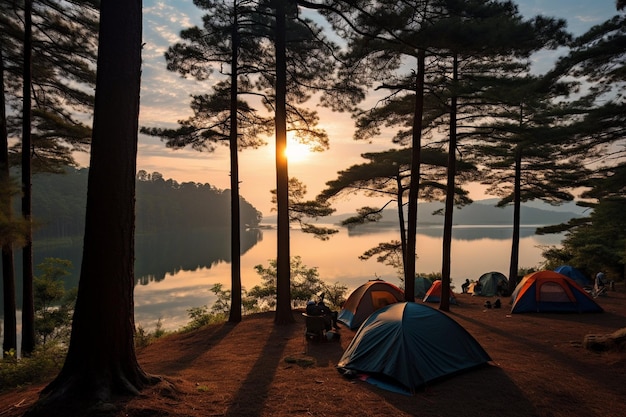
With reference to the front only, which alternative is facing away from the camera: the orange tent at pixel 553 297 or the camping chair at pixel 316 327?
the camping chair

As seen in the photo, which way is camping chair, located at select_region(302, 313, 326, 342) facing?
away from the camera

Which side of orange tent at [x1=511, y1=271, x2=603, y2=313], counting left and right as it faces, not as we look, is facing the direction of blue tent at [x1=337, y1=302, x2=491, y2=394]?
front

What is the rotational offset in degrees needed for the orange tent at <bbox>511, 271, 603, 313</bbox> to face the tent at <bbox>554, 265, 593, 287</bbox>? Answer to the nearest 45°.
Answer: approximately 180°

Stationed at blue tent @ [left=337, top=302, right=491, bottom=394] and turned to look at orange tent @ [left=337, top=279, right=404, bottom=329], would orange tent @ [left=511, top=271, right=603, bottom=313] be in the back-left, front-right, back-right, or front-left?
front-right

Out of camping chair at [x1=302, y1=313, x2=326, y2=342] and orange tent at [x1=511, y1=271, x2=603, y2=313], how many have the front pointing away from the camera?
1

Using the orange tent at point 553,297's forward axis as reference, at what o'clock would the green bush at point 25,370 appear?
The green bush is roughly at 1 o'clock from the orange tent.

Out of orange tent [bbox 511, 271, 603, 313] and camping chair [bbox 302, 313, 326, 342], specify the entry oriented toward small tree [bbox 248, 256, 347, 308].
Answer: the camping chair

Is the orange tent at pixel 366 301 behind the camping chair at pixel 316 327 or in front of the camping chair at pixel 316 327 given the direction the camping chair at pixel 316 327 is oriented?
in front

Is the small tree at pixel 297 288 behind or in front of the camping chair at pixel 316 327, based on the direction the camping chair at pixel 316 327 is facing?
in front

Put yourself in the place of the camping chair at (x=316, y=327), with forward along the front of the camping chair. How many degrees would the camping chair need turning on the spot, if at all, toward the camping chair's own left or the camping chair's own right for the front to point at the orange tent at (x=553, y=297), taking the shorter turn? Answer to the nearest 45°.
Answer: approximately 45° to the camping chair's own right

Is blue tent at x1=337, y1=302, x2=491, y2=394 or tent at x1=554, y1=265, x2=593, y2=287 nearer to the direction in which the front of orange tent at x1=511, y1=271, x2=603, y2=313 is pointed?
the blue tent

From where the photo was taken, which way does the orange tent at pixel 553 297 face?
toward the camera
